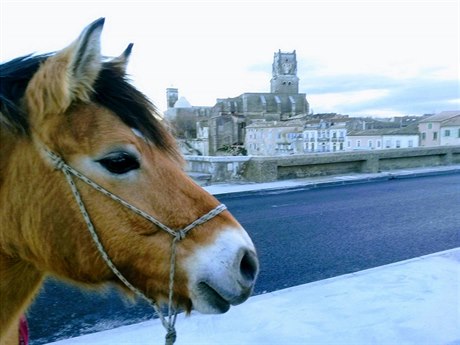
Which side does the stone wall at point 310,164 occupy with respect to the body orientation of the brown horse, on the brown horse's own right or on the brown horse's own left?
on the brown horse's own left

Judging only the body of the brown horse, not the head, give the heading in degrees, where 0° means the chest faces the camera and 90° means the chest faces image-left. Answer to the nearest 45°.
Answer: approximately 270°
